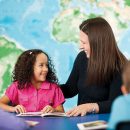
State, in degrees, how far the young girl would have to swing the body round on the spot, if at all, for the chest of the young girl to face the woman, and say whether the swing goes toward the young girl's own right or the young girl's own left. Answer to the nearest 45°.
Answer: approximately 45° to the young girl's own left

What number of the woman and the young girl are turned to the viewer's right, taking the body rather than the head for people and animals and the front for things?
0

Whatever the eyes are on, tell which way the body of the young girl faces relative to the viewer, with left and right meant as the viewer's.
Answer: facing the viewer

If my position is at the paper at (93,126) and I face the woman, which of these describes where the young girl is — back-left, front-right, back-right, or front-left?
front-left

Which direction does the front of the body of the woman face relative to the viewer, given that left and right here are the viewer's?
facing the viewer and to the left of the viewer

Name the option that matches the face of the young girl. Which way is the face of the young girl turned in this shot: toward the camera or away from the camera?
toward the camera

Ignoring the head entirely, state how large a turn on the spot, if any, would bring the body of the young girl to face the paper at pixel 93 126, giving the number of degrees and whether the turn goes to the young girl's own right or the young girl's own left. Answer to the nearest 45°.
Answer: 0° — they already face it

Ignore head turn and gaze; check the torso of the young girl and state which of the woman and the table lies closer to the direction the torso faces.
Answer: the table

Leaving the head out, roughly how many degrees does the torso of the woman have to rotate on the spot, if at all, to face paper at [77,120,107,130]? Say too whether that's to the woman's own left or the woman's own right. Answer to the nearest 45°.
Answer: approximately 45° to the woman's own left
